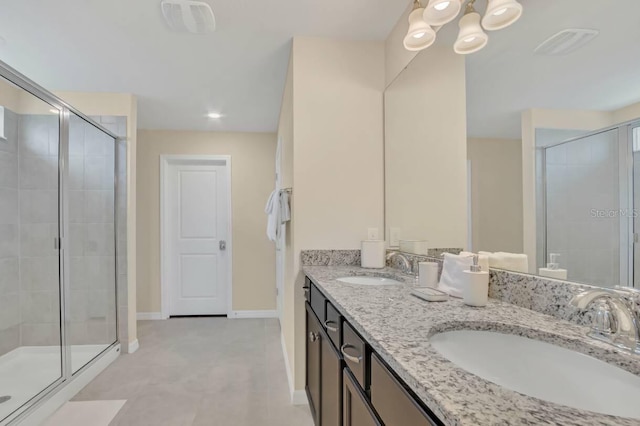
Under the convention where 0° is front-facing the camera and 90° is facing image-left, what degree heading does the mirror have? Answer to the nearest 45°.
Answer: approximately 45°

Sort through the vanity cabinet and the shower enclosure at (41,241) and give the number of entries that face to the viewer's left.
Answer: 1

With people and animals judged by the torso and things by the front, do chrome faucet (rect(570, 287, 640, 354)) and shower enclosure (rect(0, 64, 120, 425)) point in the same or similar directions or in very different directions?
very different directions

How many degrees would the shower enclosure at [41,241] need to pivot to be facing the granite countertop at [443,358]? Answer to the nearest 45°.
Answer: approximately 45° to its right

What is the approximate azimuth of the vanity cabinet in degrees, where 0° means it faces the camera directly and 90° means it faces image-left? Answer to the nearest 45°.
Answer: approximately 90°

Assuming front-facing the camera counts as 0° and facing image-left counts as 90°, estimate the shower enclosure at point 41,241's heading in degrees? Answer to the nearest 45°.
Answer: approximately 315°

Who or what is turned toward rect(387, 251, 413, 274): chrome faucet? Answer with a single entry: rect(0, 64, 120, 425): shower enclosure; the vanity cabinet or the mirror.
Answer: the shower enclosure
